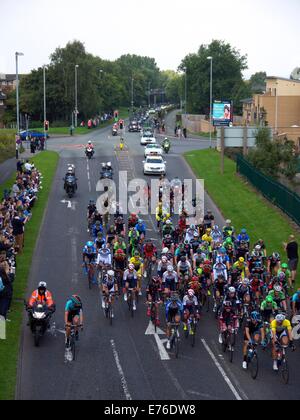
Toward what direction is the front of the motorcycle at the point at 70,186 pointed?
toward the camera

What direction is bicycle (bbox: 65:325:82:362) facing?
toward the camera

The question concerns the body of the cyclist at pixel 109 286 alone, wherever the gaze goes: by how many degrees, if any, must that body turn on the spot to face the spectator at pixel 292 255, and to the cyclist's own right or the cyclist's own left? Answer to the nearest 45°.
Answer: approximately 135° to the cyclist's own left

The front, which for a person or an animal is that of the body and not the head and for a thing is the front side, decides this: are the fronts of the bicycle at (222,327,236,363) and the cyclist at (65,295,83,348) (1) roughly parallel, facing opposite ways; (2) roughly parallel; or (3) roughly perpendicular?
roughly parallel

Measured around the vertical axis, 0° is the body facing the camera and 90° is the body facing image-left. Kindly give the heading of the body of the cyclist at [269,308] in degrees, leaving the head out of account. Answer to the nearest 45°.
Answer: approximately 0°

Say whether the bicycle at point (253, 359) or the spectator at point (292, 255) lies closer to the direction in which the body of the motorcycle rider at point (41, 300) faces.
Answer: the bicycle

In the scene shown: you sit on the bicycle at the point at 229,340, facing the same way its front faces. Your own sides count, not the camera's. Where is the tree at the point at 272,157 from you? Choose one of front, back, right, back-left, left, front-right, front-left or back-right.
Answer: back

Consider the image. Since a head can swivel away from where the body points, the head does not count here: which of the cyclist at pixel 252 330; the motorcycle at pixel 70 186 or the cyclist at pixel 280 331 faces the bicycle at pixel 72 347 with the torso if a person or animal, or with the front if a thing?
the motorcycle

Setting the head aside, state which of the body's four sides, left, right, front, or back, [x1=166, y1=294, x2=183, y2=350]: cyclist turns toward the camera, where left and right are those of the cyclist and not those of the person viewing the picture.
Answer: front

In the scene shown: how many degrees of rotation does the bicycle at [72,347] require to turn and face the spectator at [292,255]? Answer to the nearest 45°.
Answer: approximately 135° to its left

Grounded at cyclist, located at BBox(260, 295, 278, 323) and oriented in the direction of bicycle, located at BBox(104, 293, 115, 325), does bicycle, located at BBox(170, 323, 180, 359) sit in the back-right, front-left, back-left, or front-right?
front-left

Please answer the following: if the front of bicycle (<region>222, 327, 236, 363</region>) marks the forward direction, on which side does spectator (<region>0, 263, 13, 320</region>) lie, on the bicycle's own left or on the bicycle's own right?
on the bicycle's own right

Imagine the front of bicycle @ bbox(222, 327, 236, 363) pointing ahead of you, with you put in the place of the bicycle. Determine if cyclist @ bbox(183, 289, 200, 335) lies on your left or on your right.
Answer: on your right

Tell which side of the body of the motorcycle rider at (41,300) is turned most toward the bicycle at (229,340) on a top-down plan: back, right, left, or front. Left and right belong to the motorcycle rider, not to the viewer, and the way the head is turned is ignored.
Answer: left

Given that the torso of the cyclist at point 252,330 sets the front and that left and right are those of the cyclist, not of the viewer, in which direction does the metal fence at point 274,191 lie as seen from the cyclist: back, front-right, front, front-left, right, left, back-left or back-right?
back

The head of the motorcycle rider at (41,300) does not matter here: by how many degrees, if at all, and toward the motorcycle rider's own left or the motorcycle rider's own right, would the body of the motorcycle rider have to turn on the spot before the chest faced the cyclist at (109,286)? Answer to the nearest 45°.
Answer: approximately 135° to the motorcycle rider's own left

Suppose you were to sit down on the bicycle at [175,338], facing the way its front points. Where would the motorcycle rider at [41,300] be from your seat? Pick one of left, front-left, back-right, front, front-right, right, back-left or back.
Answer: right

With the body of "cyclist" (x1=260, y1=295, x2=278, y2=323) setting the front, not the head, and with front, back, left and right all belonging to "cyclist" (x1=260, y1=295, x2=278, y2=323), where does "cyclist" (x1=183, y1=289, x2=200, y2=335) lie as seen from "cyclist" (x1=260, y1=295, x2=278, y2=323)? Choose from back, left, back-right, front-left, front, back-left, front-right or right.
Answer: right

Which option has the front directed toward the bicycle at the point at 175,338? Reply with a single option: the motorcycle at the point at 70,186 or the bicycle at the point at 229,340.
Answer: the motorcycle

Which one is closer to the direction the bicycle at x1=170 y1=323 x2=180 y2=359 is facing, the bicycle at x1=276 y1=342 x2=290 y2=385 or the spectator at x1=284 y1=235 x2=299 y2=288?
the bicycle

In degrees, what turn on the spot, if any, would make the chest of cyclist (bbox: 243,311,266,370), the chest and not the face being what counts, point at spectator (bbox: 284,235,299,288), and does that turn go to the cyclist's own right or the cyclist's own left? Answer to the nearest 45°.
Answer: approximately 180°
